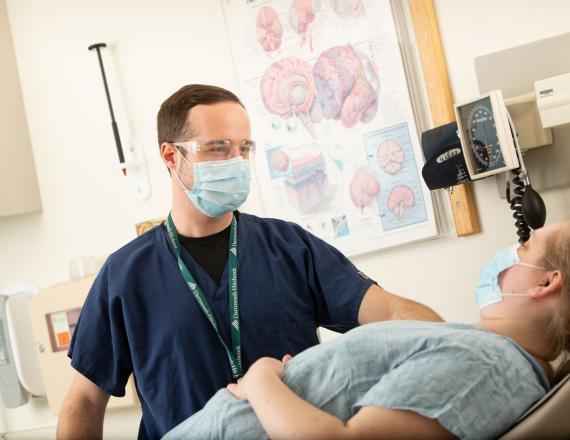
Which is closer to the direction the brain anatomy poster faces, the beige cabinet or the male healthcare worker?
the male healthcare worker

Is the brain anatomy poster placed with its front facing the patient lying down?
yes

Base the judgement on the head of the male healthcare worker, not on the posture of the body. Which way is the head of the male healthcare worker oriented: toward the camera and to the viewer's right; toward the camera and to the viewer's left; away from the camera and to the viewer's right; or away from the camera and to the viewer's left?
toward the camera and to the viewer's right

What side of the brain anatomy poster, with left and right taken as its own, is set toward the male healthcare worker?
front

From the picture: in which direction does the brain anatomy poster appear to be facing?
toward the camera

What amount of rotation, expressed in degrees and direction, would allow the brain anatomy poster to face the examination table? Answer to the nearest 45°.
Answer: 0° — it already faces it

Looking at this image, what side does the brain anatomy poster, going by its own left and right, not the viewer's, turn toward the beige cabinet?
right

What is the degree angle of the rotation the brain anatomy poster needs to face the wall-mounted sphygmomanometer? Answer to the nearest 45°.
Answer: approximately 45° to its left

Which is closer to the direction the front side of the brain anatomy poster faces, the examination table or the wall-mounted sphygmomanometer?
the examination table

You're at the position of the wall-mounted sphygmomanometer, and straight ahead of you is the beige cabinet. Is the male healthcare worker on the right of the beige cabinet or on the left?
left
